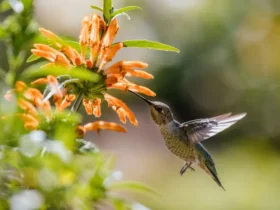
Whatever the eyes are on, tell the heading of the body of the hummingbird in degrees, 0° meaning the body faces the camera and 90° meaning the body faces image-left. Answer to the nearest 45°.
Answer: approximately 90°
